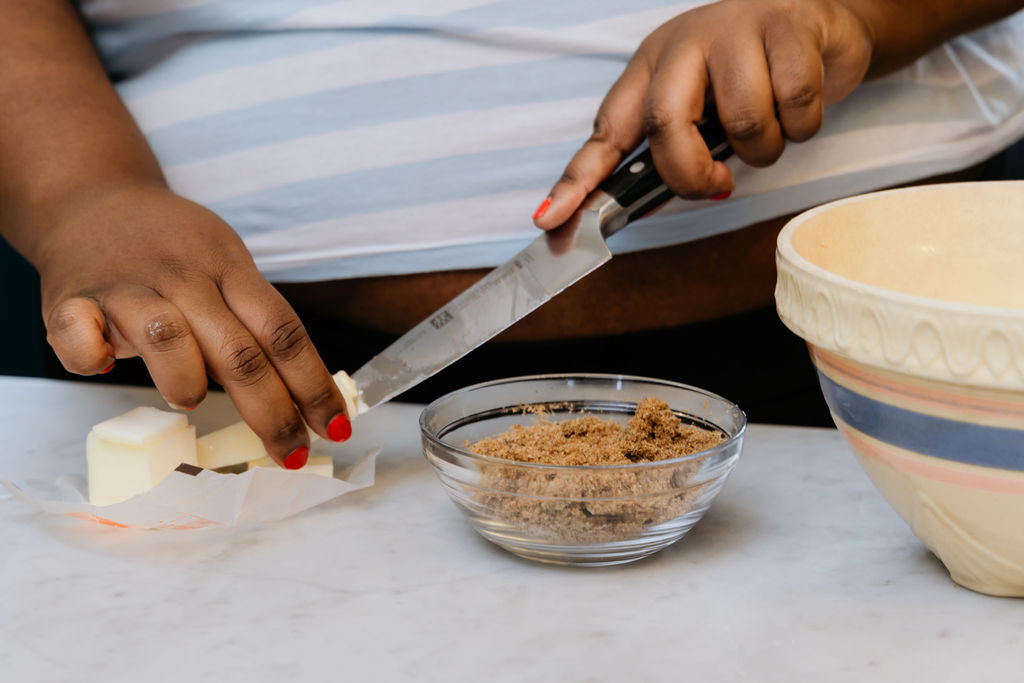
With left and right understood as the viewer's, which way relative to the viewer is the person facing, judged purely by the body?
facing the viewer
